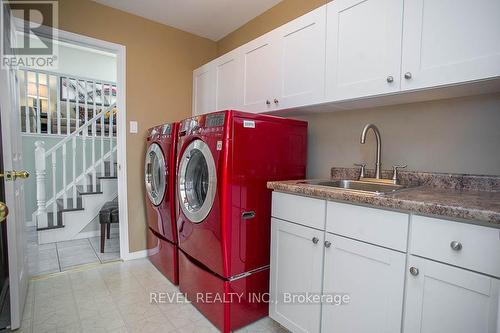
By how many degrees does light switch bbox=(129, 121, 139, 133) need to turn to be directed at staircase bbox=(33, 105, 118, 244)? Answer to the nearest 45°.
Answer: approximately 135° to its right

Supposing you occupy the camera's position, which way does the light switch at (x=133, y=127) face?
facing the viewer

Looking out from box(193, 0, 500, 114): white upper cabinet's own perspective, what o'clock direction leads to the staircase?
The staircase is roughly at 2 o'clock from the white upper cabinet.

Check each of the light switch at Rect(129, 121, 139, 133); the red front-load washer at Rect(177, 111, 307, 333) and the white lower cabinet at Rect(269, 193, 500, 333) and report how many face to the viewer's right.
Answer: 0

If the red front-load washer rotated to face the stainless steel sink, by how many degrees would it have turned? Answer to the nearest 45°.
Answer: approximately 135° to its left

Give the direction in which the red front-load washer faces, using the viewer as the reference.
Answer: facing the viewer and to the left of the viewer

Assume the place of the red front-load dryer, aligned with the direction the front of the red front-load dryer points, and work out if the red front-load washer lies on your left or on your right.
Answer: on your left

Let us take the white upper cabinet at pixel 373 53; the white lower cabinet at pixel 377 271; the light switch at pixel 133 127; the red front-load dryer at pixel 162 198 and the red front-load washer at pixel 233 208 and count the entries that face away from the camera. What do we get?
0

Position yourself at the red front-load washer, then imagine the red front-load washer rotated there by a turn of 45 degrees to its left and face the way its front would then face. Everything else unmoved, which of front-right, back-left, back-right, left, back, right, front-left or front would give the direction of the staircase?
back-right

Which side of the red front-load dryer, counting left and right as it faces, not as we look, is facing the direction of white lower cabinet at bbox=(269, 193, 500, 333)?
left

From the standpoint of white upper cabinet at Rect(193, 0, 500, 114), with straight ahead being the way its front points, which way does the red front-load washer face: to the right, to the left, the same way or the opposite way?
the same way

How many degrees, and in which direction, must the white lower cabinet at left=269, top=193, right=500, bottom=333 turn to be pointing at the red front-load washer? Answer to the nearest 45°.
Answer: approximately 45° to its right

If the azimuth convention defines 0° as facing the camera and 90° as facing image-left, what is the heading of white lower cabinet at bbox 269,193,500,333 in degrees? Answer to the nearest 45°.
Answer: approximately 45°

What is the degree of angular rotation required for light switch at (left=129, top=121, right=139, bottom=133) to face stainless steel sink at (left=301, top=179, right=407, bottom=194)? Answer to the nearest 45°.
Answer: approximately 45° to its left

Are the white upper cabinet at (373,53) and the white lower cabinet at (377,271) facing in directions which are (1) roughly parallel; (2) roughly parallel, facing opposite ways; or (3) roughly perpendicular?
roughly parallel
